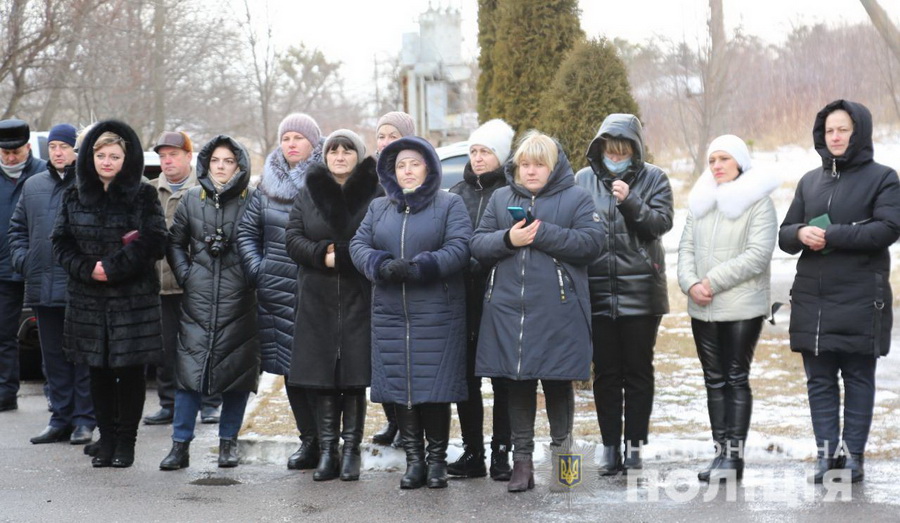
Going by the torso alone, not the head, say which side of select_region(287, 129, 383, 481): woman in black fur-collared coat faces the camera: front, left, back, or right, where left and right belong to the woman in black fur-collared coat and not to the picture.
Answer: front

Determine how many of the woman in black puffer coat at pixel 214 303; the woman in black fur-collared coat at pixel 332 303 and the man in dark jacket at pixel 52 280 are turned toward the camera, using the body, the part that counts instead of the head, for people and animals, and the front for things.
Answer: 3

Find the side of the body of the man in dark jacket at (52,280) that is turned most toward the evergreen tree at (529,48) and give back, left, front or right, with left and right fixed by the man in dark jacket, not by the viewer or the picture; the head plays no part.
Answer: left

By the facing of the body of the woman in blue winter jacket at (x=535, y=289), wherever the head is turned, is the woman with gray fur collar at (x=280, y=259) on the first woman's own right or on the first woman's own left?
on the first woman's own right

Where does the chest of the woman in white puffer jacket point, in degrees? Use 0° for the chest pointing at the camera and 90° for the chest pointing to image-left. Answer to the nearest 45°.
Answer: approximately 45°

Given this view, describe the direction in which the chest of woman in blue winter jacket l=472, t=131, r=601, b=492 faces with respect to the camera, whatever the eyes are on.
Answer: toward the camera

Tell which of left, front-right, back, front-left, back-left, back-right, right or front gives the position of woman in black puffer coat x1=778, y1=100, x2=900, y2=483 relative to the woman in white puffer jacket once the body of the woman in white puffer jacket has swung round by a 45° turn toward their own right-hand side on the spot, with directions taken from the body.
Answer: back

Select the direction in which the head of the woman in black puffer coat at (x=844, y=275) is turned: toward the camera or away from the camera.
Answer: toward the camera

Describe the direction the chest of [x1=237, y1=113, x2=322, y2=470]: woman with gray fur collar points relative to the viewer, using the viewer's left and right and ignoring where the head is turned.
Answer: facing the viewer and to the right of the viewer

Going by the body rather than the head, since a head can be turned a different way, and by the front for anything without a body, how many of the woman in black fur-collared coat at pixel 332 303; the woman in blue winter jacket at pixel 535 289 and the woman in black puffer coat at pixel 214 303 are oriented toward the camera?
3

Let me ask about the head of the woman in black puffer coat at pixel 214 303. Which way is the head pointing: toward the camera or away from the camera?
toward the camera

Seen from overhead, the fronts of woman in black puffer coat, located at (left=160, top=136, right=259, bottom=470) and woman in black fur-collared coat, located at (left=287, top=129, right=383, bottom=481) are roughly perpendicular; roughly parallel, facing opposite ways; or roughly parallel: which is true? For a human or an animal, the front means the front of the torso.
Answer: roughly parallel

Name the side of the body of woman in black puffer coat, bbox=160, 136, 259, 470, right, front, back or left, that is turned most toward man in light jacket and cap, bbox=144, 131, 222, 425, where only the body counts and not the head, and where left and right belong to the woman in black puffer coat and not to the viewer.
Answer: back
